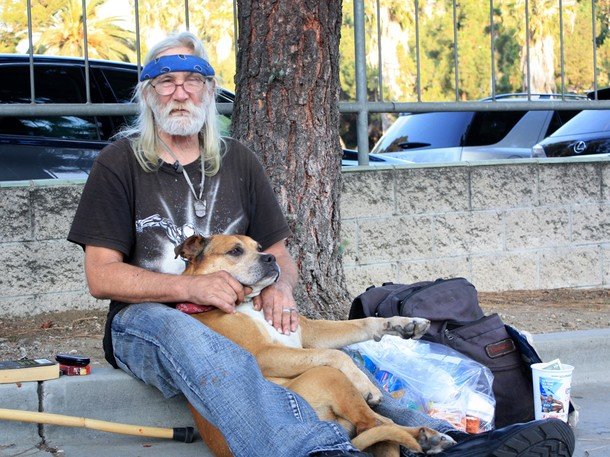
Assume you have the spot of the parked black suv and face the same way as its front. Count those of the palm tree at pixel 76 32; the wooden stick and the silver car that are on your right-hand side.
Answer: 1

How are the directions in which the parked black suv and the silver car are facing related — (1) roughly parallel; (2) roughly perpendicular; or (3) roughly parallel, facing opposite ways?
roughly parallel

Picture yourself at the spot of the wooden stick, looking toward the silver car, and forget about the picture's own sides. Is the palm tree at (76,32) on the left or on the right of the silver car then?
left

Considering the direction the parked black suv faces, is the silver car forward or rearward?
forward

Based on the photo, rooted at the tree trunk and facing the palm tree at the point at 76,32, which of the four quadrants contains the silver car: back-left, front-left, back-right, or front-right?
front-right

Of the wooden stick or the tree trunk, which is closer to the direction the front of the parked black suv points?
the tree trunk

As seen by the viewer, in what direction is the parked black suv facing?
to the viewer's right
